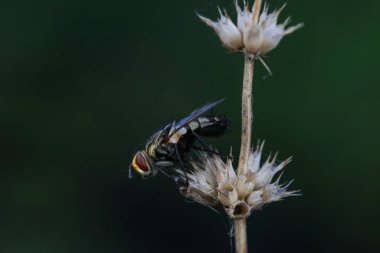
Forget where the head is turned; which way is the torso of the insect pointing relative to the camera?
to the viewer's left
